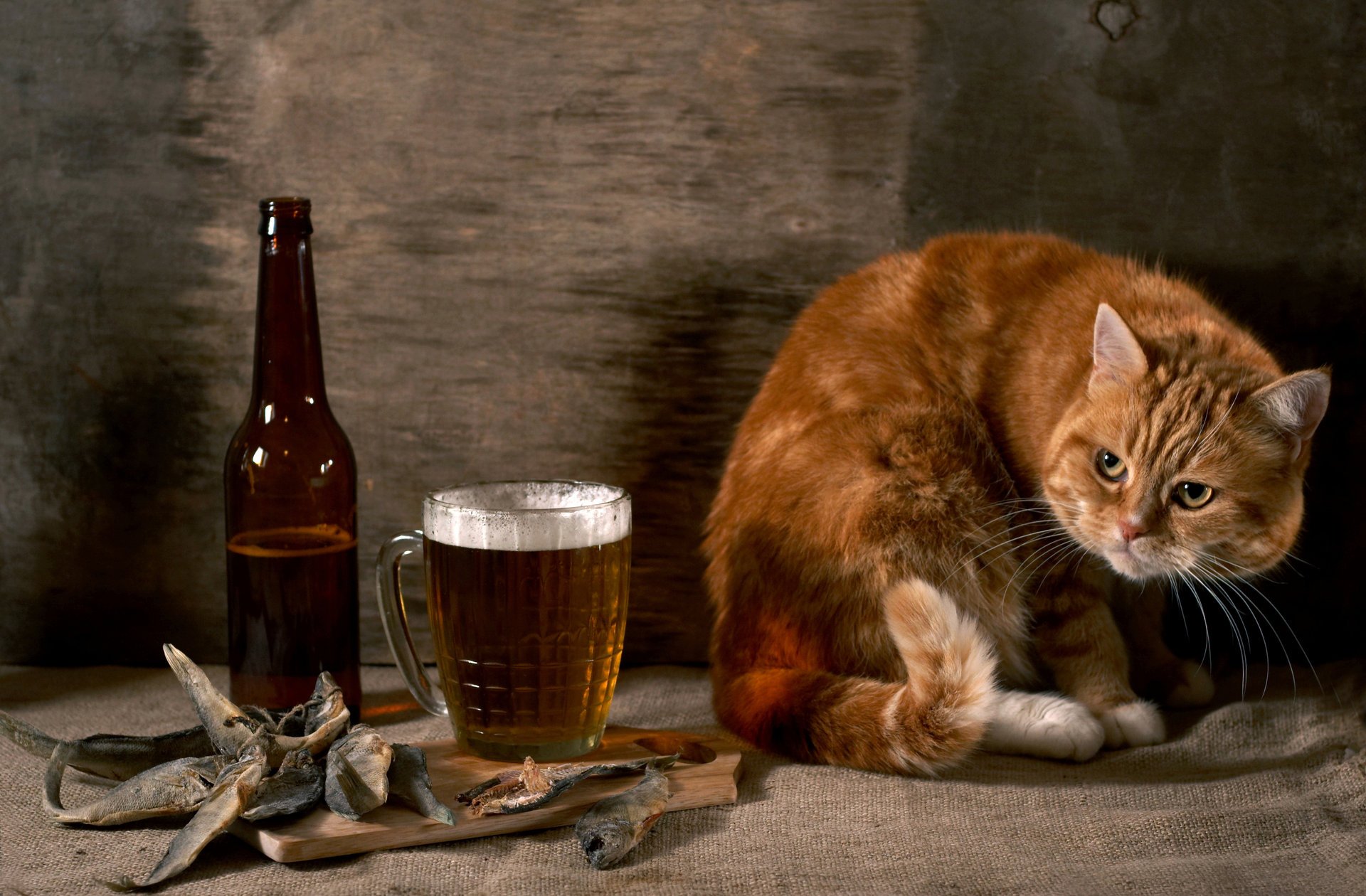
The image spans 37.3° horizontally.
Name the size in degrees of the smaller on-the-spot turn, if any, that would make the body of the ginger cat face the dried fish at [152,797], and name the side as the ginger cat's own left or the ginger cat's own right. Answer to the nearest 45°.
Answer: approximately 135° to the ginger cat's own right

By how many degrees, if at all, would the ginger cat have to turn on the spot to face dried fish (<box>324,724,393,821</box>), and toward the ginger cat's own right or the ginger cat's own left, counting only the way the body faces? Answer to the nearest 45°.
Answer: approximately 135° to the ginger cat's own right

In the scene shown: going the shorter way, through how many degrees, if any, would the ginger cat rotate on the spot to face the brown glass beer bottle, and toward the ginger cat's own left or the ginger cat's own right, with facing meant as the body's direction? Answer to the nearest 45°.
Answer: approximately 180°

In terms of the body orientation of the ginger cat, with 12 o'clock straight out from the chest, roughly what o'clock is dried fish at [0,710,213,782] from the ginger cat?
The dried fish is roughly at 5 o'clock from the ginger cat.

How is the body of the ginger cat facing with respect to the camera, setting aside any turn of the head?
to the viewer's right

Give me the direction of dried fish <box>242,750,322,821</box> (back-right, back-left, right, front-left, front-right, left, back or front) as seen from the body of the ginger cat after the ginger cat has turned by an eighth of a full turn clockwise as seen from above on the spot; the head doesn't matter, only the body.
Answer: right

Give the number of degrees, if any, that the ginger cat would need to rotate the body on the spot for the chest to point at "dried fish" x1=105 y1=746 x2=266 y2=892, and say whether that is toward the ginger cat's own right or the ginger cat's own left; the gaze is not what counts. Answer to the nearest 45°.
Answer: approximately 135° to the ginger cat's own right
